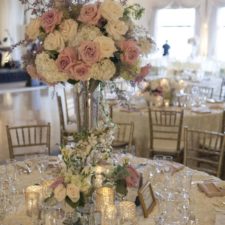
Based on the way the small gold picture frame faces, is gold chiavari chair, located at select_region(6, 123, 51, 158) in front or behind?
behind

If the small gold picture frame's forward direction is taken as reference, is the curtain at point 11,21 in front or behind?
behind

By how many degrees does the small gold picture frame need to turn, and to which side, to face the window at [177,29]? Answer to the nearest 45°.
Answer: approximately 135° to its left

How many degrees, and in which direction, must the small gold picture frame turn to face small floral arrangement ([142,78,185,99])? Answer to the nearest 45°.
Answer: approximately 135° to its left

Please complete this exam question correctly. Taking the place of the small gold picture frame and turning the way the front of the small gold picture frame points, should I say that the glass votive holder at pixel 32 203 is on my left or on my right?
on my right

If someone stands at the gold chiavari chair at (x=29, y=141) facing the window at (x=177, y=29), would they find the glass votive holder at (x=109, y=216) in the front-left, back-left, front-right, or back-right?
back-right
